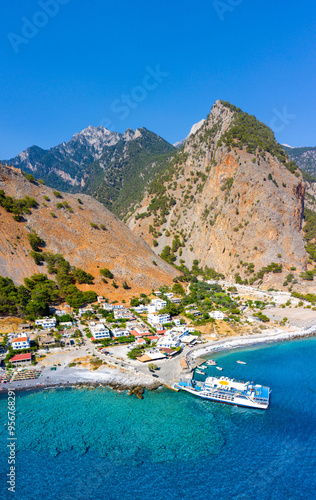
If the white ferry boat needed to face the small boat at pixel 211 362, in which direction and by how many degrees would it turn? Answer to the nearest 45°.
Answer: approximately 45° to its right

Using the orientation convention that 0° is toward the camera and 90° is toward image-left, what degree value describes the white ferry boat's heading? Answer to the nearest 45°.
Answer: approximately 135°

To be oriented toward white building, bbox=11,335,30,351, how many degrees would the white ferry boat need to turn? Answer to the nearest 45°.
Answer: approximately 45° to its left
